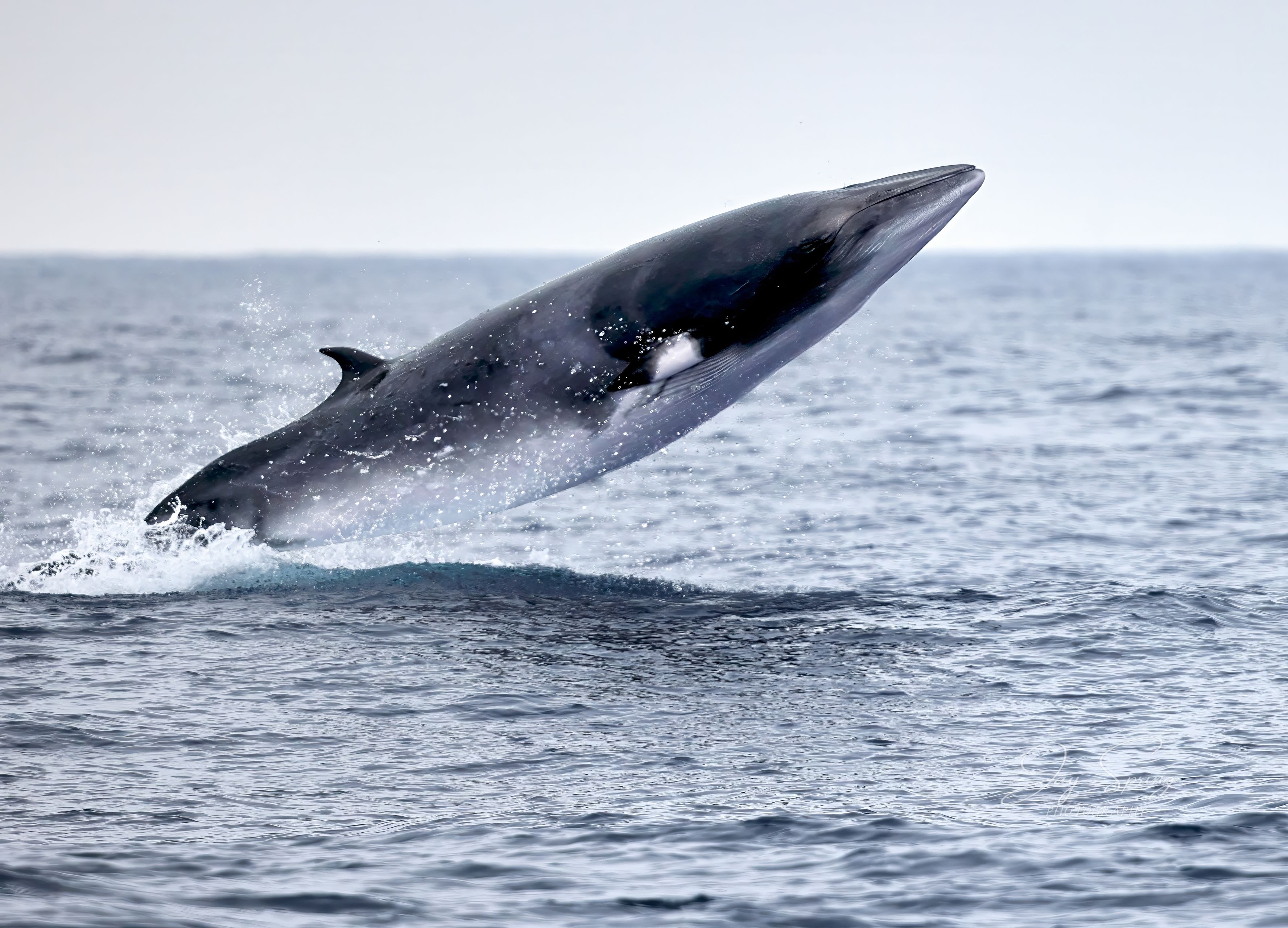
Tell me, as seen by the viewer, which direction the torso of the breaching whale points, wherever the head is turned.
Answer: to the viewer's right

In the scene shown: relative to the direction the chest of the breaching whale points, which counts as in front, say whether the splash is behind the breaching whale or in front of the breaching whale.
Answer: behind
